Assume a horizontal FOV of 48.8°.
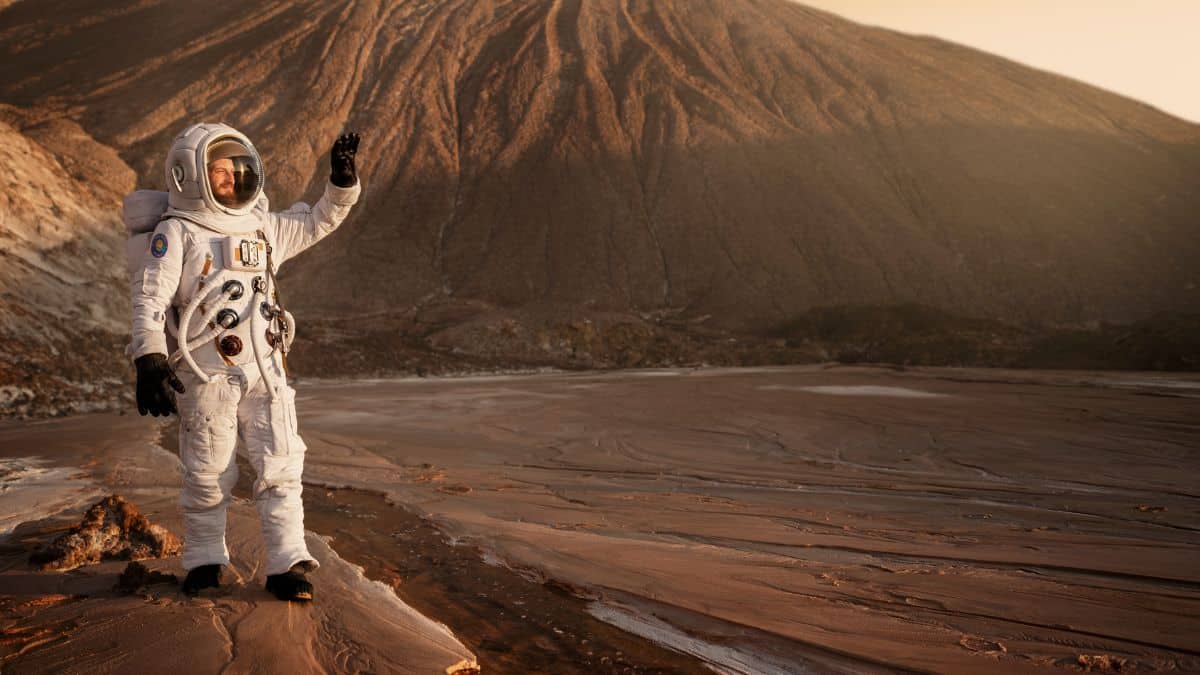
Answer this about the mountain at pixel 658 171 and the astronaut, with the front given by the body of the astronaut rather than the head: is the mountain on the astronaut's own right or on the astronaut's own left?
on the astronaut's own left

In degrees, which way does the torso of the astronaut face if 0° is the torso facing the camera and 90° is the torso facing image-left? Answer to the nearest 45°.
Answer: approximately 315°

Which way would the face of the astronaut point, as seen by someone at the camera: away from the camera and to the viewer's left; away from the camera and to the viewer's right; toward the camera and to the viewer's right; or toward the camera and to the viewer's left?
toward the camera and to the viewer's right
